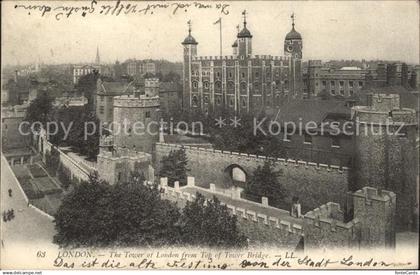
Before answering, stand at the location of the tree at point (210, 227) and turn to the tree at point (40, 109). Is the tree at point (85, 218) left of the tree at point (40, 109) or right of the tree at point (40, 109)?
left

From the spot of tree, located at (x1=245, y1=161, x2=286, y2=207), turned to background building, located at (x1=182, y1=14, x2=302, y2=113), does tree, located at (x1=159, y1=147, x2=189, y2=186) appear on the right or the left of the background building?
left

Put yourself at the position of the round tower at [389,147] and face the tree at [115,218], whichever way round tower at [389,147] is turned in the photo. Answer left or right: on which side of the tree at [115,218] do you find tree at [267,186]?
right
